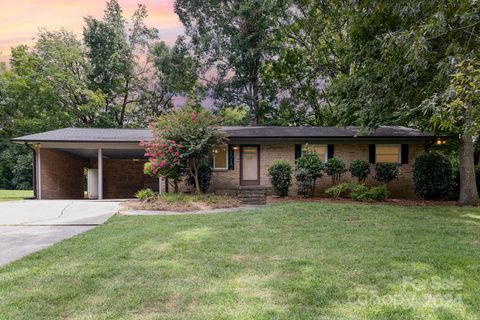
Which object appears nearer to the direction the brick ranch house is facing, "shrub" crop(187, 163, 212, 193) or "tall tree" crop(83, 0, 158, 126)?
the shrub

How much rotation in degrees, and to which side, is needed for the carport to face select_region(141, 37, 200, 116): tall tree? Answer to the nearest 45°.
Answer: approximately 135° to its left

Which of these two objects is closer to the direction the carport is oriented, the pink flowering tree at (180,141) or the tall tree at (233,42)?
the pink flowering tree

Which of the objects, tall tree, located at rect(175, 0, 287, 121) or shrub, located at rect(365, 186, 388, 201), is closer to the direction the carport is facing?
the shrub

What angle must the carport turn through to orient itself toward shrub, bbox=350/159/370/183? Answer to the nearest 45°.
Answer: approximately 45° to its left

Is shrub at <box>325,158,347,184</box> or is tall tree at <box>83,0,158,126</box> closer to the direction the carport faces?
the shrub

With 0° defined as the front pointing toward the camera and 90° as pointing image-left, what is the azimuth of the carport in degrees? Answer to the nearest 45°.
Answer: approximately 0°

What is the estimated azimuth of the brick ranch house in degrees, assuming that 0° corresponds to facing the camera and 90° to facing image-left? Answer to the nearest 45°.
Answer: approximately 0°

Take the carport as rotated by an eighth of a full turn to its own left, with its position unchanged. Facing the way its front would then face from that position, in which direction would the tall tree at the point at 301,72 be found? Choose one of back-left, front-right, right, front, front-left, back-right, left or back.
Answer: front-left

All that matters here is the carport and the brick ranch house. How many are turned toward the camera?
2

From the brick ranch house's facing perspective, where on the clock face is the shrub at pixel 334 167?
The shrub is roughly at 10 o'clock from the brick ranch house.
